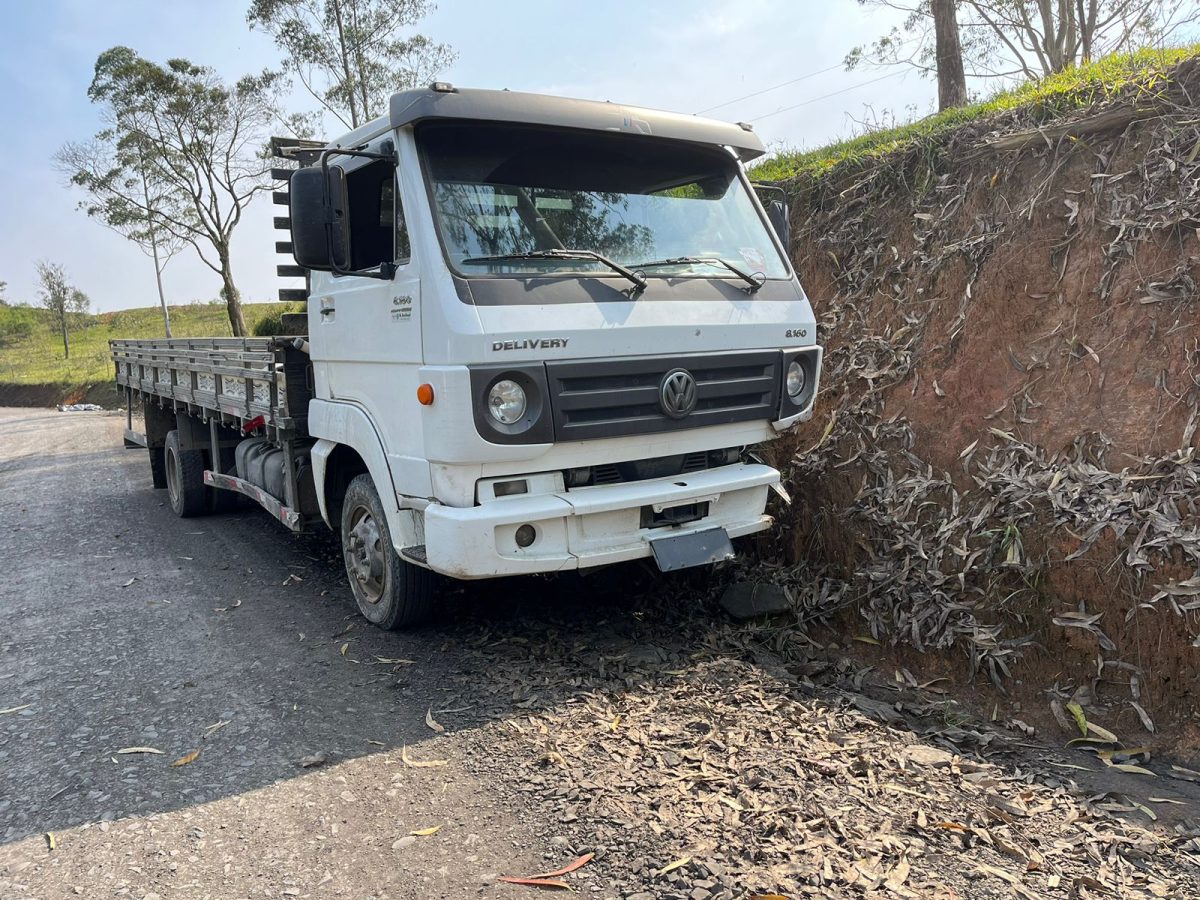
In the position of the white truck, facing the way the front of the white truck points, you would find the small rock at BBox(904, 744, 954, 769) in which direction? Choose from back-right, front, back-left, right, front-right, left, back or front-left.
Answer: front

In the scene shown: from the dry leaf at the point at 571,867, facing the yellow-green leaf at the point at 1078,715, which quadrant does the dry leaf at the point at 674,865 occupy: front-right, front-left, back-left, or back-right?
front-right

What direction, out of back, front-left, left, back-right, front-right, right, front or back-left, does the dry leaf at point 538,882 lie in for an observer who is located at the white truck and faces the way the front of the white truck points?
front-right

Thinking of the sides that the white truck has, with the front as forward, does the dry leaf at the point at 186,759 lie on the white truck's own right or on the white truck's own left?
on the white truck's own right

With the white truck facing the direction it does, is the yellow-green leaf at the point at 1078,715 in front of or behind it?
in front

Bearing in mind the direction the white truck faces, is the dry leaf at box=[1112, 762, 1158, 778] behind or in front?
in front

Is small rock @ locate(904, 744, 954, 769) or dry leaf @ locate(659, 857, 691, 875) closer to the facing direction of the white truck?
the small rock

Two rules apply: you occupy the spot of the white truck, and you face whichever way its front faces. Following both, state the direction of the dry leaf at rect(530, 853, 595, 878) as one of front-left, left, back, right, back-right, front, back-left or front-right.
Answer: front-right

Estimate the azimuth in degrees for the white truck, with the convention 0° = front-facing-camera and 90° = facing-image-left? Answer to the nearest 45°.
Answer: approximately 315°
